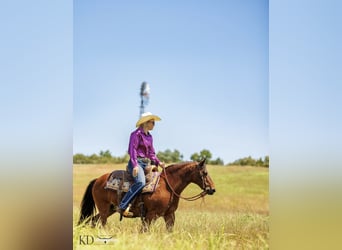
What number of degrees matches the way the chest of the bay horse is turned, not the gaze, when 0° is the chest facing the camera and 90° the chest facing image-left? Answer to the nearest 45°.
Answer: approximately 270°
